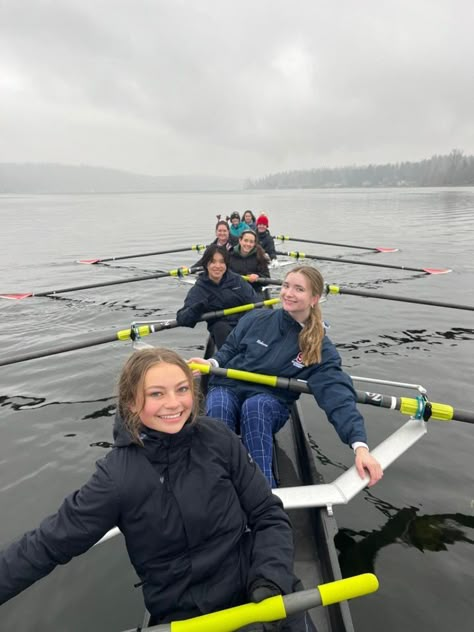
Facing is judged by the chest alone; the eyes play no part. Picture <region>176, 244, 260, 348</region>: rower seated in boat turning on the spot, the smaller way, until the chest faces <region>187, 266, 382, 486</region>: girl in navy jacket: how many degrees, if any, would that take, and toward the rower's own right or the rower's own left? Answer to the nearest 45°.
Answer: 0° — they already face them

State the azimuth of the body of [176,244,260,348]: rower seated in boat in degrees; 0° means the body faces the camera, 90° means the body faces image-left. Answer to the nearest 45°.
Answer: approximately 0°

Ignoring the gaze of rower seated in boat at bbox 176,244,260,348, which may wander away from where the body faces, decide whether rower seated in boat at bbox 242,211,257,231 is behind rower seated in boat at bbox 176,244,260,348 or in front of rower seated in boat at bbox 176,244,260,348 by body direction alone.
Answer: behind

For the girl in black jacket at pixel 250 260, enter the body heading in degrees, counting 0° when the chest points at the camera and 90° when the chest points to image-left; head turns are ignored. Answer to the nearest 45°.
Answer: approximately 0°

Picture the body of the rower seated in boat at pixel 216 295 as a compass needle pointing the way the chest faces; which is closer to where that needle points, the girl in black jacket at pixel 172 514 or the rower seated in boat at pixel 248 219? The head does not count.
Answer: the girl in black jacket

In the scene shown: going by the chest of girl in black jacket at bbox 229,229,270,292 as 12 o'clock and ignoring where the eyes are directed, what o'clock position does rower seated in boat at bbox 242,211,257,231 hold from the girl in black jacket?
The rower seated in boat is roughly at 6 o'clock from the girl in black jacket.

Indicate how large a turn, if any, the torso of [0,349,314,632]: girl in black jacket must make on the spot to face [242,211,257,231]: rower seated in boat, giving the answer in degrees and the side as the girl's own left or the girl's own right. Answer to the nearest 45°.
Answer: approximately 180°

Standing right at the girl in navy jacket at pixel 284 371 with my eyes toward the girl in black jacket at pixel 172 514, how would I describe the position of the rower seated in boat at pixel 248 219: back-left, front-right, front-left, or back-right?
back-right

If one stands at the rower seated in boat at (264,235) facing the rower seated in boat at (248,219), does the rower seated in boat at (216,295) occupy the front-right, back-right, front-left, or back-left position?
back-left
